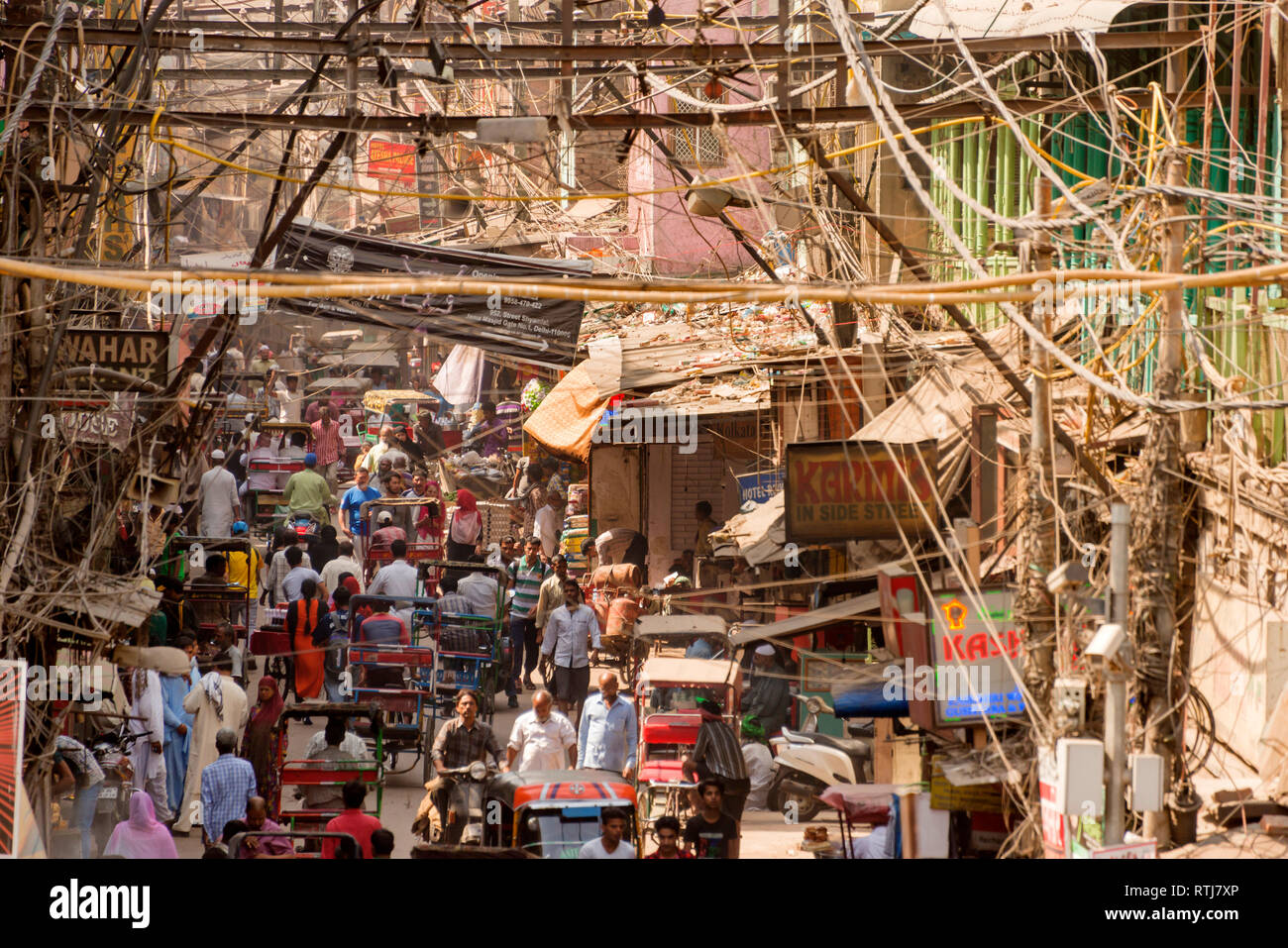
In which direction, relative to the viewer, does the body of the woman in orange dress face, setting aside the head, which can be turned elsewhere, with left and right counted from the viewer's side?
facing away from the viewer

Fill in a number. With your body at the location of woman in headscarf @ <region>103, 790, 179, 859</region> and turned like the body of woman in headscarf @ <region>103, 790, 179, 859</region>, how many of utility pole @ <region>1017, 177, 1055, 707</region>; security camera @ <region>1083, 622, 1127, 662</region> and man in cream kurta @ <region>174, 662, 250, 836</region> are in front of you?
1

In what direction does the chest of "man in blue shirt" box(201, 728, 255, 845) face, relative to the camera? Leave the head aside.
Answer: away from the camera

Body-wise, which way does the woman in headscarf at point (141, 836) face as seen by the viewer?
away from the camera

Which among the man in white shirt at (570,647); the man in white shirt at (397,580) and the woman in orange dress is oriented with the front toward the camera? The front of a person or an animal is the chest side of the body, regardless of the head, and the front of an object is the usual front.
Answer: the man in white shirt at (570,647)

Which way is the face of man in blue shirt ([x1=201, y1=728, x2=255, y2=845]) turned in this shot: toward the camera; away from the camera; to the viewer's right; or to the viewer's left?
away from the camera

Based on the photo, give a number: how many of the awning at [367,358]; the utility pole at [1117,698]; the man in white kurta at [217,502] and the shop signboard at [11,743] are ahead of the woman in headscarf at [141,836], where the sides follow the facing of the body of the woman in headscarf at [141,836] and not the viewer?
2

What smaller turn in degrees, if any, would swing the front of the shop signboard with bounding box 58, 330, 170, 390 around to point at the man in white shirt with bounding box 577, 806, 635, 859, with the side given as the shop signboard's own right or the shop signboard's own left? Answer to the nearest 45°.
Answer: approximately 45° to the shop signboard's own left

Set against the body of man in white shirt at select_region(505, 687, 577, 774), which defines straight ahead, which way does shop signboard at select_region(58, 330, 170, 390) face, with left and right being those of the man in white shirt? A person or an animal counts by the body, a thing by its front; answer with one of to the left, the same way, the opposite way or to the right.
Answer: the same way

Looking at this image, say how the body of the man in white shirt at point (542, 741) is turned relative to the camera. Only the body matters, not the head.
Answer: toward the camera

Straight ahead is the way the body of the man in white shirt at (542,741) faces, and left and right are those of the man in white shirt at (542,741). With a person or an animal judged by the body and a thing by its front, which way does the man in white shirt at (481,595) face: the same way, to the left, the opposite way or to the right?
the opposite way

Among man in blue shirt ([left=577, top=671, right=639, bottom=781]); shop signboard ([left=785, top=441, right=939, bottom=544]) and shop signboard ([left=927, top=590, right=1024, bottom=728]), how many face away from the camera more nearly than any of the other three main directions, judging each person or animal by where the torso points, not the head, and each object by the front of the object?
0

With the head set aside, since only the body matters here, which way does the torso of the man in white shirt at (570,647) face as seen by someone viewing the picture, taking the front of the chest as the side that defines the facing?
toward the camera

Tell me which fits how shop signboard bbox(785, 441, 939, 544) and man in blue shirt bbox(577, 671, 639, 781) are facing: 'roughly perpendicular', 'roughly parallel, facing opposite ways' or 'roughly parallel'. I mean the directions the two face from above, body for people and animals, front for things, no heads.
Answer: roughly parallel

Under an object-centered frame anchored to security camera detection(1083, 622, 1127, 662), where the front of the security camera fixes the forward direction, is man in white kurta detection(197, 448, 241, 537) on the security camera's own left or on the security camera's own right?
on the security camera's own right
